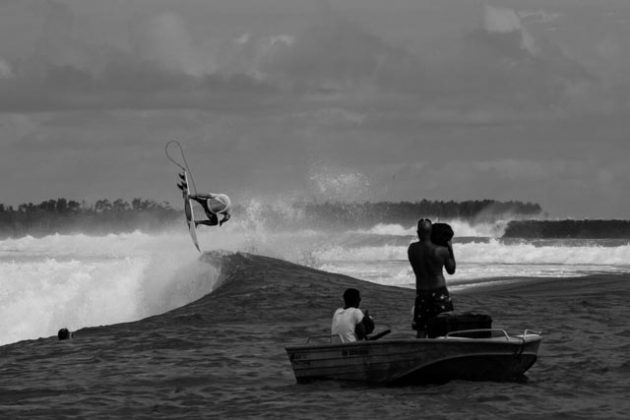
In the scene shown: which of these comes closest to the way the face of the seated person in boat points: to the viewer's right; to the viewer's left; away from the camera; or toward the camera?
away from the camera

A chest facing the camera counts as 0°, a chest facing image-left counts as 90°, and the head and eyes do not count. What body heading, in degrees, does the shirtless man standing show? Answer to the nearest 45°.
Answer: approximately 180°

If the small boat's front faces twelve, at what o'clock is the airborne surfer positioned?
The airborne surfer is roughly at 8 o'clock from the small boat.

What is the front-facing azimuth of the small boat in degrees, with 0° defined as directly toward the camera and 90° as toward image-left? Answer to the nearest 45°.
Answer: approximately 270°

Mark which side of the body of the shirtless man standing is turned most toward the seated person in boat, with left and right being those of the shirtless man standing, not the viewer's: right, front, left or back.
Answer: left

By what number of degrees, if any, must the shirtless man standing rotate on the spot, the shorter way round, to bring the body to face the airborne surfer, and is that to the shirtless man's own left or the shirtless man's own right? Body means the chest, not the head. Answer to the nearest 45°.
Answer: approximately 45° to the shirtless man's own left
